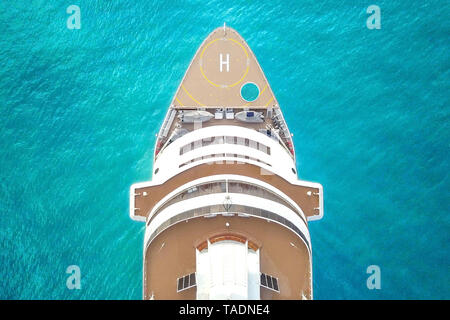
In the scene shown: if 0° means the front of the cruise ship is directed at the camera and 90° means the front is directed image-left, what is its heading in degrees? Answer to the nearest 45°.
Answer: approximately 180°
